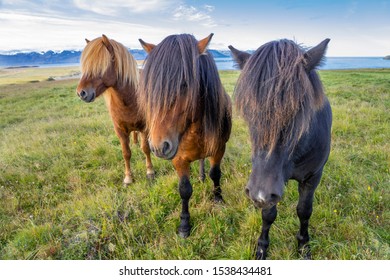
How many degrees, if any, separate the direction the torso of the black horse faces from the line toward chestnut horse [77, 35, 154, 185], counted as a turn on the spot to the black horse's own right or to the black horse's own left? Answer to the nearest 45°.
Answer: approximately 135° to the black horse's own right

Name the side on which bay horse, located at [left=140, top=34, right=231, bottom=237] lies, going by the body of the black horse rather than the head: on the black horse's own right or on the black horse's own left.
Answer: on the black horse's own right

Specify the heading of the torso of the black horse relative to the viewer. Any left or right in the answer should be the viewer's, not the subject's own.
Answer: facing the viewer
